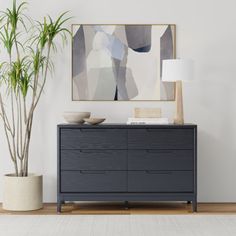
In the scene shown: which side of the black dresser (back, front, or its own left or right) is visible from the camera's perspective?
front

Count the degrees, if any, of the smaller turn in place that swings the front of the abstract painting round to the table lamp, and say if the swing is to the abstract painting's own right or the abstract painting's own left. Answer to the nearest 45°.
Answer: approximately 45° to the abstract painting's own left

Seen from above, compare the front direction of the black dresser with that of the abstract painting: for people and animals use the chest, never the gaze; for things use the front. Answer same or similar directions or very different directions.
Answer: same or similar directions

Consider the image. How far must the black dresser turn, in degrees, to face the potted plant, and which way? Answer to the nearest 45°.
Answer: approximately 90° to its right

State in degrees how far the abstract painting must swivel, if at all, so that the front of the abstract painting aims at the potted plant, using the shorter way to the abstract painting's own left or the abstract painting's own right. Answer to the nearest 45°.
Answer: approximately 90° to the abstract painting's own right

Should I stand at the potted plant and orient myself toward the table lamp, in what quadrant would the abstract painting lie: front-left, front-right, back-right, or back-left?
front-left

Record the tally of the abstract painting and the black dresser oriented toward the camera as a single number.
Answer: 2

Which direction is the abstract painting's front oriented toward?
toward the camera
